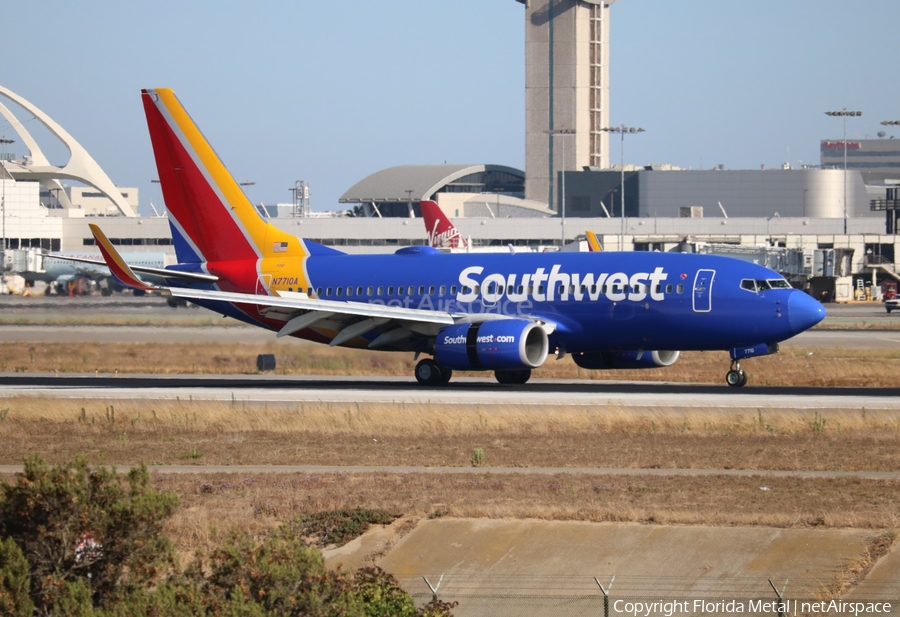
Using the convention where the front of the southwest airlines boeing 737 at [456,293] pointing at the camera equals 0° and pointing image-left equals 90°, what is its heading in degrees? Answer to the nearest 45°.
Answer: approximately 315°

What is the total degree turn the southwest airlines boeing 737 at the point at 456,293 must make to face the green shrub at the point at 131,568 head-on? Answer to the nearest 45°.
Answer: approximately 45° to its right

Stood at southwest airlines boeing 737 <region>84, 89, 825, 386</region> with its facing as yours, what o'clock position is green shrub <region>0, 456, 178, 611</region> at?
The green shrub is roughly at 2 o'clock from the southwest airlines boeing 737.
